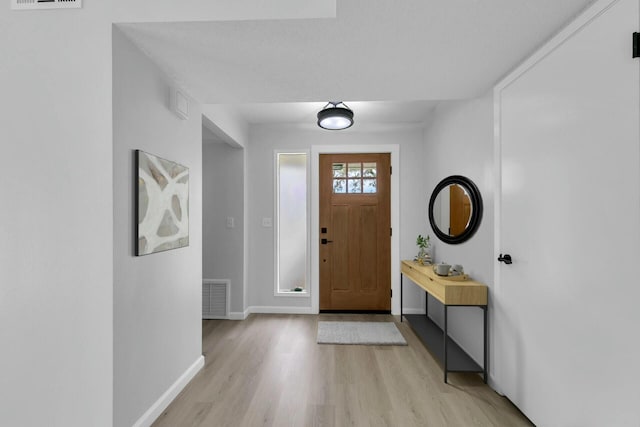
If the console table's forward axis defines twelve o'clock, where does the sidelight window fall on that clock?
The sidelight window is roughly at 1 o'clock from the console table.

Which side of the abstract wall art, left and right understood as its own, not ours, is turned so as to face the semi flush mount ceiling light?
left

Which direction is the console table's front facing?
to the viewer's left

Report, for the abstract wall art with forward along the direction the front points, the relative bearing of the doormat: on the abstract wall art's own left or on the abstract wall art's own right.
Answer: on the abstract wall art's own left

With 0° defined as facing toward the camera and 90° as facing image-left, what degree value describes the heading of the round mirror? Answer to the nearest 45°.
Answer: approximately 45°

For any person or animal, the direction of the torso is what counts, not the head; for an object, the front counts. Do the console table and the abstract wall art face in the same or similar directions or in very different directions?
very different directions

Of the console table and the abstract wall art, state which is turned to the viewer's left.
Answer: the console table

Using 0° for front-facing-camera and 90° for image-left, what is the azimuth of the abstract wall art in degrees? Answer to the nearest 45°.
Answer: approximately 315°

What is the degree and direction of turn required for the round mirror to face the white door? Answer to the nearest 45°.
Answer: approximately 45° to its left

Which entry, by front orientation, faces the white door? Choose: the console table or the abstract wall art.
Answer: the abstract wall art
